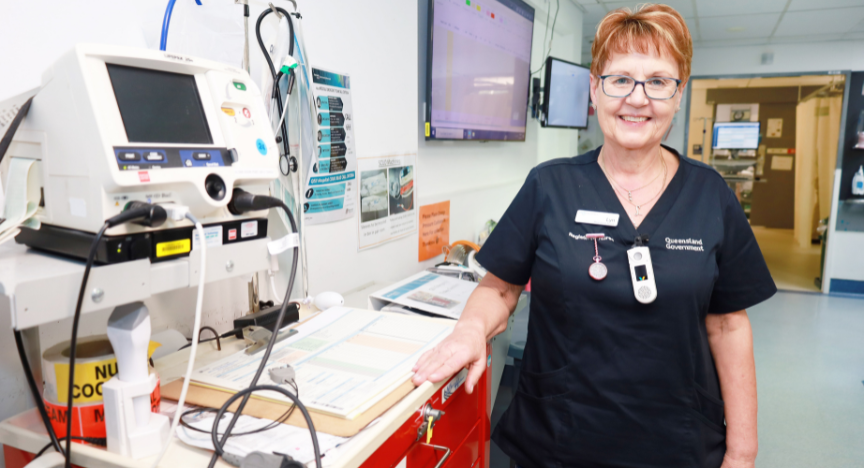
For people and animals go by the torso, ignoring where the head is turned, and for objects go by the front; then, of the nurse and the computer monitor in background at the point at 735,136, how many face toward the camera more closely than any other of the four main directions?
2

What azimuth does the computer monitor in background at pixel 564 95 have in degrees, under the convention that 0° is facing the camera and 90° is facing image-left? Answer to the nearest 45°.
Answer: approximately 315°

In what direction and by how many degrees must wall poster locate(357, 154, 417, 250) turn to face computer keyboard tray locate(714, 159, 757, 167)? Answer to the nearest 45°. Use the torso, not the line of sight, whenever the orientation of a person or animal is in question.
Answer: approximately 90° to its left

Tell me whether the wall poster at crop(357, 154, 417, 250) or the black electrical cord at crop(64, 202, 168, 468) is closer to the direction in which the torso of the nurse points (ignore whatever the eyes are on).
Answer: the black electrical cord

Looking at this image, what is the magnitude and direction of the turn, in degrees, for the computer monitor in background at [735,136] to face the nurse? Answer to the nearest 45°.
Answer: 0° — it already faces them

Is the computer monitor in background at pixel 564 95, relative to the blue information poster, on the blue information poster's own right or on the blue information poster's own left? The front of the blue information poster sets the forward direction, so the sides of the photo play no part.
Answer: on the blue information poster's own left

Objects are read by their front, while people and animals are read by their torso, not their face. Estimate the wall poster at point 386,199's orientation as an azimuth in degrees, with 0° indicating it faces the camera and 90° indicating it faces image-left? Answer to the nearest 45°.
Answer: approximately 315°

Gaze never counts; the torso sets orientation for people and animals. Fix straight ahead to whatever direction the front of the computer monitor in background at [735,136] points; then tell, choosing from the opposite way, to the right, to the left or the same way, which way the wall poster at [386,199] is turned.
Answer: to the left

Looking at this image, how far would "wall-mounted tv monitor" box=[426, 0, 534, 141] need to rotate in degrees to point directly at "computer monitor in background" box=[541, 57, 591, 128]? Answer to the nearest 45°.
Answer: approximately 90° to its left

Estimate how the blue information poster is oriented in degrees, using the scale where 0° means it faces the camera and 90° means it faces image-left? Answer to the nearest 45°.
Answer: approximately 315°

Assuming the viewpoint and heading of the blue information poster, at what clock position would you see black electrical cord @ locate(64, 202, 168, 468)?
The black electrical cord is roughly at 2 o'clock from the blue information poster.

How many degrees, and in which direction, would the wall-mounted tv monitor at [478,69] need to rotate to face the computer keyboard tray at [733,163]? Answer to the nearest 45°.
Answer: approximately 90° to its left

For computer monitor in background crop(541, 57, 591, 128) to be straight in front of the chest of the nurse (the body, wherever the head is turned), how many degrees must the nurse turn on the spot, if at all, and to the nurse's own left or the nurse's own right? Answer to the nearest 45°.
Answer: approximately 180°
